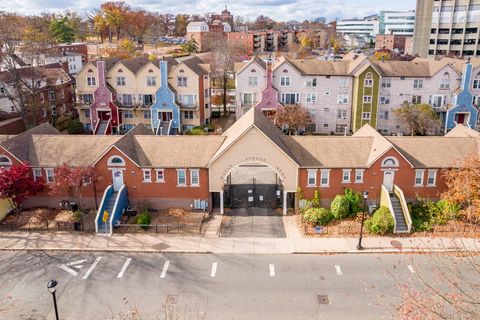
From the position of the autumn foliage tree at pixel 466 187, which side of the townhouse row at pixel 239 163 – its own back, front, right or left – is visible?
left

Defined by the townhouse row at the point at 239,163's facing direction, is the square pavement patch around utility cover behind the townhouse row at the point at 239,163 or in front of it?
in front

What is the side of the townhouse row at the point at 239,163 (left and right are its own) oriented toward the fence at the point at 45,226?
right

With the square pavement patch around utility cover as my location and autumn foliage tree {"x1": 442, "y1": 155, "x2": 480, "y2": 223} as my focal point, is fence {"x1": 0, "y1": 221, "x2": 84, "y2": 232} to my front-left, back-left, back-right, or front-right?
back-left

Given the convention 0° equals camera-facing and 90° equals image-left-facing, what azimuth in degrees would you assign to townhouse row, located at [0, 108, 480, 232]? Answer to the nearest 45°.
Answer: approximately 0°

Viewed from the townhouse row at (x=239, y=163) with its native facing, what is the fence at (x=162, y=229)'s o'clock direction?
The fence is roughly at 2 o'clock from the townhouse row.

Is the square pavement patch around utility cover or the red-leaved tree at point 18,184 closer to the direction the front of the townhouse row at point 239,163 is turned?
the square pavement patch around utility cover

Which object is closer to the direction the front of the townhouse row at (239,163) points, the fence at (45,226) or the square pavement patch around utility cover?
the square pavement patch around utility cover

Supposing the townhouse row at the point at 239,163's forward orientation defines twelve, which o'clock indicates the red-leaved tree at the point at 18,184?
The red-leaved tree is roughly at 3 o'clock from the townhouse row.
